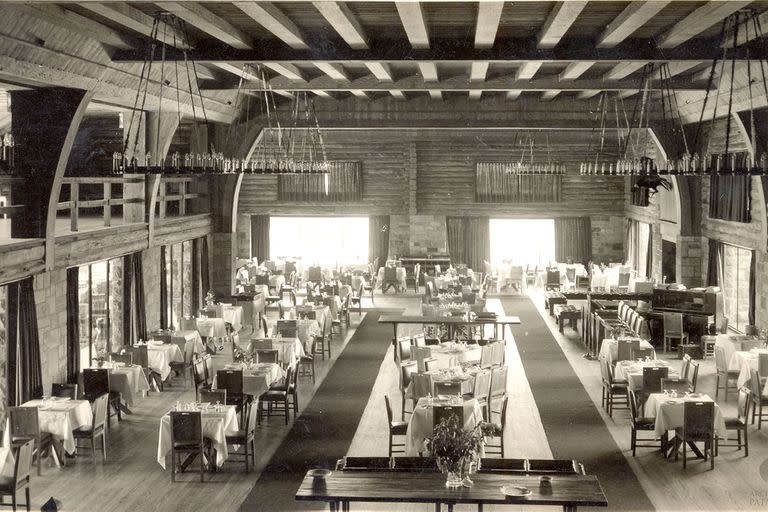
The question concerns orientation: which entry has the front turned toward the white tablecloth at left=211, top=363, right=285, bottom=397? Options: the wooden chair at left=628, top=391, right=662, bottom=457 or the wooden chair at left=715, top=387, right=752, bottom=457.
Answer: the wooden chair at left=715, top=387, right=752, bottom=457

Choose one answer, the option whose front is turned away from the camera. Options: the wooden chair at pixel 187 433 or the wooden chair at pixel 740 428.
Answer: the wooden chair at pixel 187 433

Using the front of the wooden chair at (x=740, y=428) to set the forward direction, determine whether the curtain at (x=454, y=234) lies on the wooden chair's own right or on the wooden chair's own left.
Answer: on the wooden chair's own right

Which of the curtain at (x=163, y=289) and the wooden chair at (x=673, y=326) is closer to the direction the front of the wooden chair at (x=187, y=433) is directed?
the curtain

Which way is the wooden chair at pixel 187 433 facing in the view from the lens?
facing away from the viewer

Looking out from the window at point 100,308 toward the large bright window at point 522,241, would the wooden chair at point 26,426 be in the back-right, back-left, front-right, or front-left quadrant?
back-right

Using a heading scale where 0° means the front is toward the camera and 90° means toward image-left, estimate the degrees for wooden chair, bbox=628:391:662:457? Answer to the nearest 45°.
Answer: approximately 270°

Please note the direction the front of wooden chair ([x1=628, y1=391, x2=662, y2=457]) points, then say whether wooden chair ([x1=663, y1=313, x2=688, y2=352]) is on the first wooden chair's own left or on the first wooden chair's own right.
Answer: on the first wooden chair's own left

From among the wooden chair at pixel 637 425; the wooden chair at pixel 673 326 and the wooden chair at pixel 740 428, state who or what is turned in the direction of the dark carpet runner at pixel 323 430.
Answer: the wooden chair at pixel 740 428

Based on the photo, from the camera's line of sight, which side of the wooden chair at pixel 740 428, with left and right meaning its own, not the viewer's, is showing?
left

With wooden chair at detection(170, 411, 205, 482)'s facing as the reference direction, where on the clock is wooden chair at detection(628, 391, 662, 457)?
wooden chair at detection(628, 391, 662, 457) is roughly at 3 o'clock from wooden chair at detection(170, 411, 205, 482).

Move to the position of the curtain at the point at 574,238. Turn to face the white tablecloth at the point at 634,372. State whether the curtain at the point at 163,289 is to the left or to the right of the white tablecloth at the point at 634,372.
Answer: right
